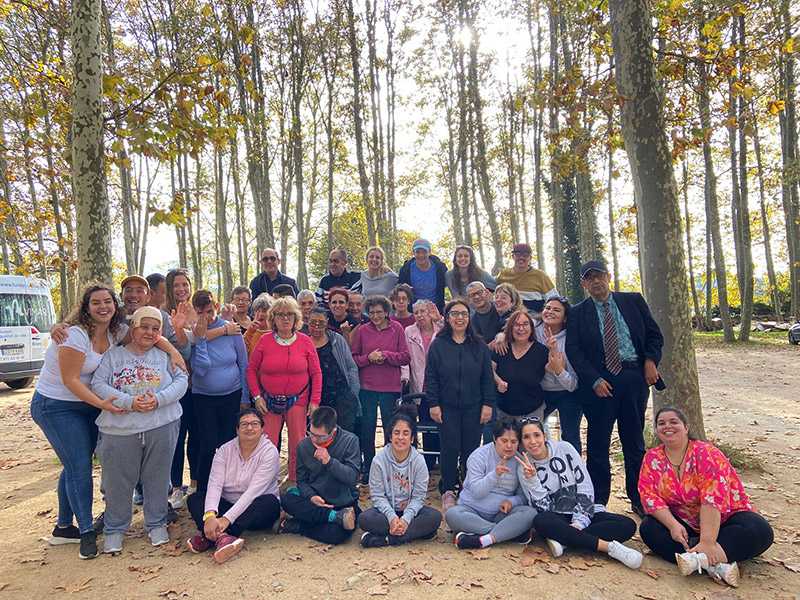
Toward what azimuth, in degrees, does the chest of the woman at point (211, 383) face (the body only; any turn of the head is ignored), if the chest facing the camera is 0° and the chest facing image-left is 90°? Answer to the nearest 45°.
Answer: approximately 0°

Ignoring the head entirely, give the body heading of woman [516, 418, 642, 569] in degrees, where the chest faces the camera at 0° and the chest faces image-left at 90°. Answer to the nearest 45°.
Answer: approximately 0°

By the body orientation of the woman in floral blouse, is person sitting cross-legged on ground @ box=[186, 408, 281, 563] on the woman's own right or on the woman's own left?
on the woman's own right

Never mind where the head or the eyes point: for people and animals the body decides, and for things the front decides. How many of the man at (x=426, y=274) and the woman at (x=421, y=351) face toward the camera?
2

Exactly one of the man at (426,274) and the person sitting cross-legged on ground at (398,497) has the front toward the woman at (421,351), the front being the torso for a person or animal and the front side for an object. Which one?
the man

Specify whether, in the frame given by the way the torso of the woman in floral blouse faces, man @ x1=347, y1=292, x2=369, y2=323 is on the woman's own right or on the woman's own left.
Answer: on the woman's own right

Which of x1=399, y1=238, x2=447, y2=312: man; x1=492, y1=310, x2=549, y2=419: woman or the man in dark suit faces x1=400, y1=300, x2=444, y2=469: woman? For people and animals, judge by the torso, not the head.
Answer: the man
